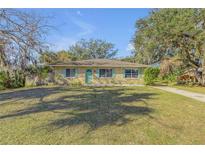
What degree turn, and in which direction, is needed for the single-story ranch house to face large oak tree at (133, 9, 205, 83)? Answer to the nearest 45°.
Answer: approximately 90° to its left

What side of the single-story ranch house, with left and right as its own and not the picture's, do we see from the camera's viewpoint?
front
